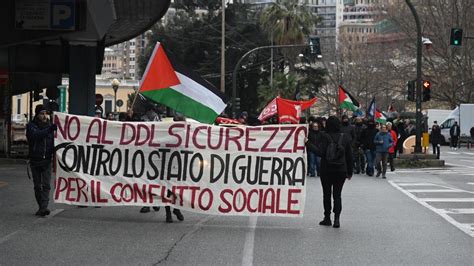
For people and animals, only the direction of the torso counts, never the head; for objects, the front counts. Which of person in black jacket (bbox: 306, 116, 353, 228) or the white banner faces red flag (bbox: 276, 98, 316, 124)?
the person in black jacket

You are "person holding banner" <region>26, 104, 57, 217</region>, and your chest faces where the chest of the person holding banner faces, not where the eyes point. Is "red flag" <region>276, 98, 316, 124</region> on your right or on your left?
on your left

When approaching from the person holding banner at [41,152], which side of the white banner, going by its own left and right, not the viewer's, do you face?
right

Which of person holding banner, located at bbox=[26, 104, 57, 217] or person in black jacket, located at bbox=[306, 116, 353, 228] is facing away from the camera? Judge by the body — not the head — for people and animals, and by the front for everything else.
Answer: the person in black jacket

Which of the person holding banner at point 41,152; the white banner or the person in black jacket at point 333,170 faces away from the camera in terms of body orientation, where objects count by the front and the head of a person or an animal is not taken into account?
the person in black jacket

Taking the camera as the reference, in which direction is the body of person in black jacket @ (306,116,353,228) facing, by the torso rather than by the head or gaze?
away from the camera

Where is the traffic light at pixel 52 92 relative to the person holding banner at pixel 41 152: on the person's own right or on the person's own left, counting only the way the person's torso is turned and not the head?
on the person's own left

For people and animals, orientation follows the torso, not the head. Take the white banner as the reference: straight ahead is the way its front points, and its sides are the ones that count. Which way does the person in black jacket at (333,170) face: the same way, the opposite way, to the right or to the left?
the opposite way

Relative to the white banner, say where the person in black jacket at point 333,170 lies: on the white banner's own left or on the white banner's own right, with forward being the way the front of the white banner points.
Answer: on the white banner's own left

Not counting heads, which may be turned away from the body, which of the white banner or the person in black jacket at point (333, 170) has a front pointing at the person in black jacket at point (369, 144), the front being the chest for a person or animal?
the person in black jacket at point (333, 170)

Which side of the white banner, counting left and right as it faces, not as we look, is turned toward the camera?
front

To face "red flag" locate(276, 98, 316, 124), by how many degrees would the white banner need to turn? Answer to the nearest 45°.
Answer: approximately 180°

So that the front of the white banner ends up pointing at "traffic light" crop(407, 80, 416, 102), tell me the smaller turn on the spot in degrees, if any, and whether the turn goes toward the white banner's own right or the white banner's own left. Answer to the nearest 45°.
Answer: approximately 135° to the white banner's own left

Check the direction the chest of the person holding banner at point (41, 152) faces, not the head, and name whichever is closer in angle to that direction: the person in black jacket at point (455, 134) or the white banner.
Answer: the white banner
